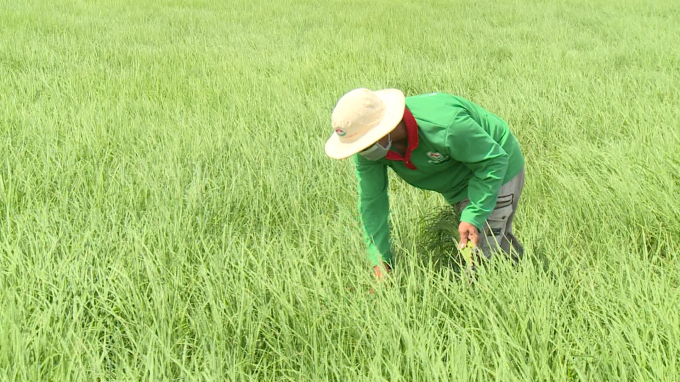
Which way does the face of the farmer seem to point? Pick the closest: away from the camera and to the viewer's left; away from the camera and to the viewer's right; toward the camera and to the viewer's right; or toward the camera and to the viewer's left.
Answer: toward the camera and to the viewer's left

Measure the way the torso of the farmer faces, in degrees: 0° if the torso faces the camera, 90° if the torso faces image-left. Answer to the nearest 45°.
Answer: approximately 45°
